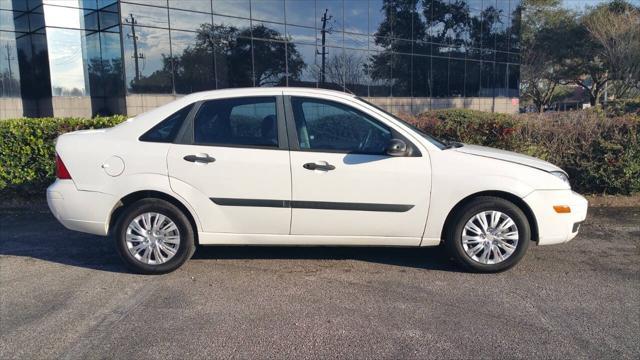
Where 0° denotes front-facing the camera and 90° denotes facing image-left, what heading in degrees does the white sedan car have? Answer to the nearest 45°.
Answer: approximately 270°

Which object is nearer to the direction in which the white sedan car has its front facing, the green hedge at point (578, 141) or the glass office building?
the green hedge

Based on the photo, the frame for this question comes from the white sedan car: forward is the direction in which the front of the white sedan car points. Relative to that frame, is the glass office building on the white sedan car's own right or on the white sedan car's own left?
on the white sedan car's own left

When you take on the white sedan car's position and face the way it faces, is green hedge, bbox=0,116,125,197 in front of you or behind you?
behind

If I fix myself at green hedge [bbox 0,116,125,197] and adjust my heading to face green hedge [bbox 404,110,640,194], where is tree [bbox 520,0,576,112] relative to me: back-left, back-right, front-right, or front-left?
front-left

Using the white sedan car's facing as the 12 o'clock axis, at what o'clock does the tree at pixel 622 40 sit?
The tree is roughly at 10 o'clock from the white sedan car.

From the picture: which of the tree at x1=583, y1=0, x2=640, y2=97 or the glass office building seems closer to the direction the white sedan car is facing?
the tree

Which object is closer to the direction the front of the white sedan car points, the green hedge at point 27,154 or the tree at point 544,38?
the tree

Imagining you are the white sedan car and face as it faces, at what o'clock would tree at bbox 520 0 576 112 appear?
The tree is roughly at 10 o'clock from the white sedan car.

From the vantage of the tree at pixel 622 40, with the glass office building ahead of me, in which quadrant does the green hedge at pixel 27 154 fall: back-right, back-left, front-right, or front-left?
front-left

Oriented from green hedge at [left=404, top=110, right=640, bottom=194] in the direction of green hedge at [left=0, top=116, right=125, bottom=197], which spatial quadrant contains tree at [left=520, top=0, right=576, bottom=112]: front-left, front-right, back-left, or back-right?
back-right
